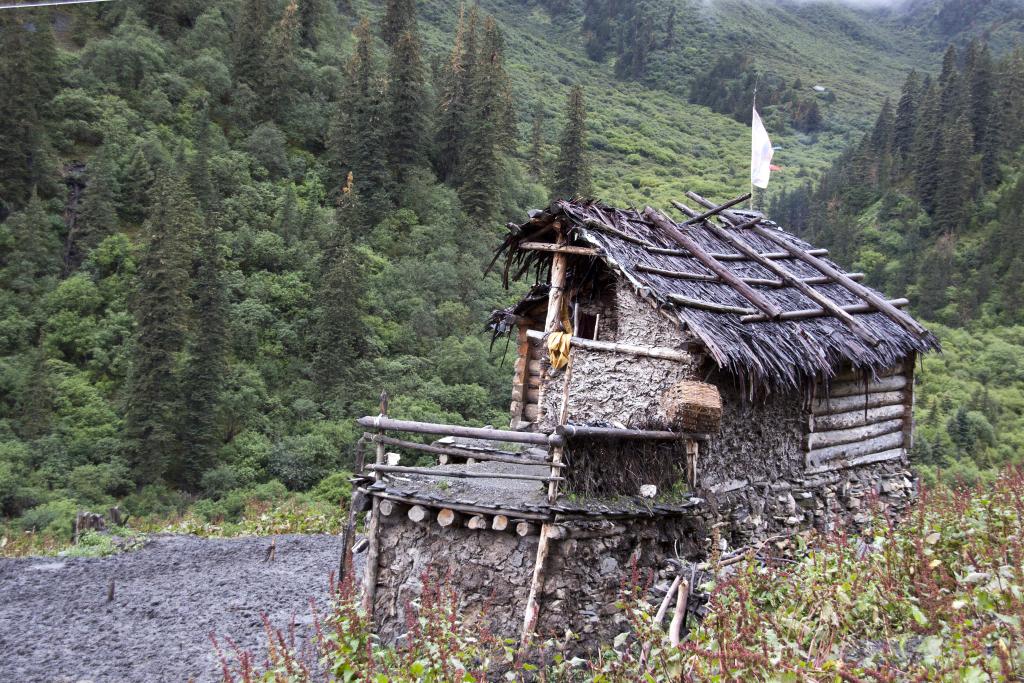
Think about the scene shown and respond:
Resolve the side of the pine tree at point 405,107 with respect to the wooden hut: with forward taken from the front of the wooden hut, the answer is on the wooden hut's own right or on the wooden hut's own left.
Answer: on the wooden hut's own right

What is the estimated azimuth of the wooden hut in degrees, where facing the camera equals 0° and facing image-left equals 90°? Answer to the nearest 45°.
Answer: approximately 45°

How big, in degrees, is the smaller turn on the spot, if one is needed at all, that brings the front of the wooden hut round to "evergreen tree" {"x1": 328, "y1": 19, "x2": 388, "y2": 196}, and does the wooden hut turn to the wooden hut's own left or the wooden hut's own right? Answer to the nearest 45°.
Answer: approximately 90° to the wooden hut's own right

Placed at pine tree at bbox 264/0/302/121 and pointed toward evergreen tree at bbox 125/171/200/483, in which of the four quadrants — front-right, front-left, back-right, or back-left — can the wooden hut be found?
front-left

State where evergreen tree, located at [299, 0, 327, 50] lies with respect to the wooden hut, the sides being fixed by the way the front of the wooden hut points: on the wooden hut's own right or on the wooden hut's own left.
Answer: on the wooden hut's own right

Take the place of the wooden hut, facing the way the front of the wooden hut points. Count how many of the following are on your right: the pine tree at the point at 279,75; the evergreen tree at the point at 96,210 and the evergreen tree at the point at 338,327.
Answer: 3

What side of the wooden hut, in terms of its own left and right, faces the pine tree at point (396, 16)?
right

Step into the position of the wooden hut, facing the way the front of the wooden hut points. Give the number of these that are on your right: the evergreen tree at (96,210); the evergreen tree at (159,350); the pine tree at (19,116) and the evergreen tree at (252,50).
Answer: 4

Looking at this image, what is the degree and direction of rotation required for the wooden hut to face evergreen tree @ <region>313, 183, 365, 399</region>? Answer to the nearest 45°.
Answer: approximately 90° to its right

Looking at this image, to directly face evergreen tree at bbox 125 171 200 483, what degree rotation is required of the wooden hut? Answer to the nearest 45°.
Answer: approximately 90° to its right

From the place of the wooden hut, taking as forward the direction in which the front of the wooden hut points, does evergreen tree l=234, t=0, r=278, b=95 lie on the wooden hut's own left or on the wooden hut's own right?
on the wooden hut's own right

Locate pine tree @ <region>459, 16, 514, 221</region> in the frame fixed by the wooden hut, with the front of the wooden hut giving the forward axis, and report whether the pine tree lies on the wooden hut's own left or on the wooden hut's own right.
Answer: on the wooden hut's own right

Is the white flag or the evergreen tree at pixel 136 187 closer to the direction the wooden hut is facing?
the evergreen tree
